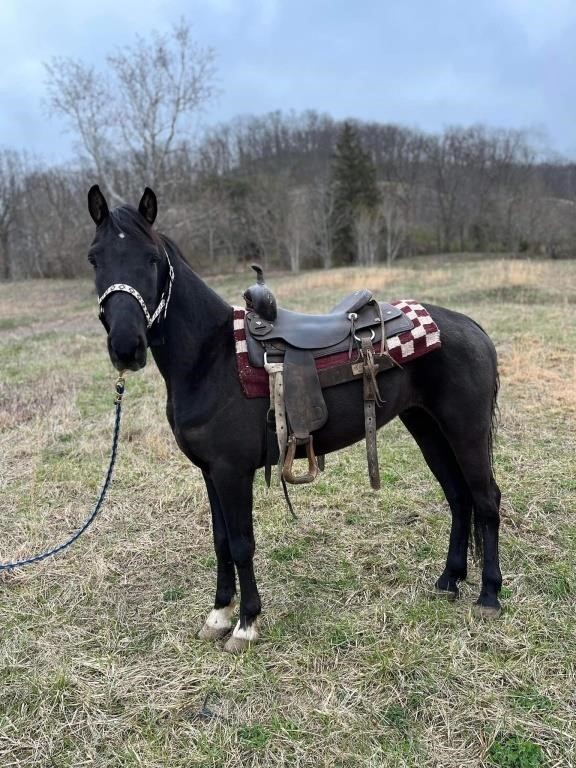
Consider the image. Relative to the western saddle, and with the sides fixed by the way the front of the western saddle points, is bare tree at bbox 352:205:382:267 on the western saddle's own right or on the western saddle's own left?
on the western saddle's own right

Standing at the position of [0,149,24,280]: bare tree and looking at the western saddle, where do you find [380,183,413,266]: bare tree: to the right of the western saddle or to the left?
left

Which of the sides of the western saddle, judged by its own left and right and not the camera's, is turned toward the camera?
left

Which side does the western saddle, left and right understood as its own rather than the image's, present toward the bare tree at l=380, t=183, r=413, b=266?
right

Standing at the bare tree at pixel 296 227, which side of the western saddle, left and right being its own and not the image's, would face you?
right
